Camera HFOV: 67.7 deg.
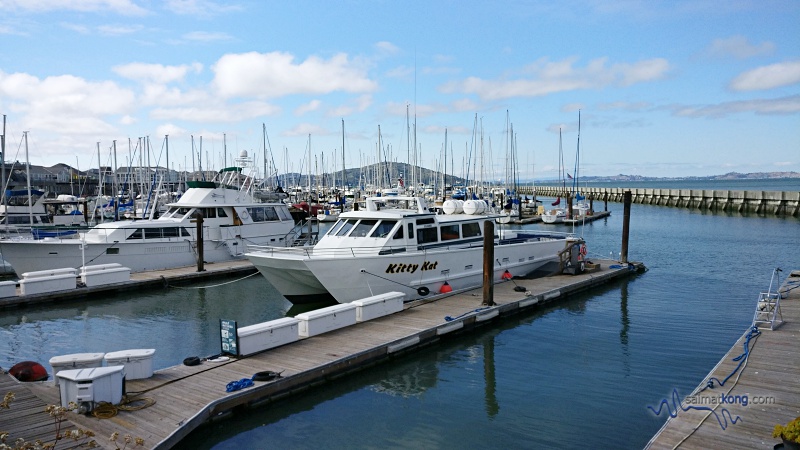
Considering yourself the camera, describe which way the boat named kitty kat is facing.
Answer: facing the viewer and to the left of the viewer

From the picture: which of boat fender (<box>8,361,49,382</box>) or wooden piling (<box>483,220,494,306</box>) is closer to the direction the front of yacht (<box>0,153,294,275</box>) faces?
the boat fender

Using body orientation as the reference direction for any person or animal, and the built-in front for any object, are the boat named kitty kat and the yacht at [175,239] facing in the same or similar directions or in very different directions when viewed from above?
same or similar directions

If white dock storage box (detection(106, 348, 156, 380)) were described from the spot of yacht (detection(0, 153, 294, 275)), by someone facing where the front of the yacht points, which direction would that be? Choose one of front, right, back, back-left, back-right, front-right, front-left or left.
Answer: front-left

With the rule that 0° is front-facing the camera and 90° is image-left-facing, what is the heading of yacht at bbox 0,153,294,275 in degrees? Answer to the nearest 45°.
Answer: approximately 45°

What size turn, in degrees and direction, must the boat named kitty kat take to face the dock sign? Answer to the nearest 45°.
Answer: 0° — it already faces it

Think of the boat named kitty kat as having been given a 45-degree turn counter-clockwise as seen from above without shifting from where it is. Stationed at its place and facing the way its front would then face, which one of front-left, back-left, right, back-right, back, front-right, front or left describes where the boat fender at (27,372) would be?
front-right

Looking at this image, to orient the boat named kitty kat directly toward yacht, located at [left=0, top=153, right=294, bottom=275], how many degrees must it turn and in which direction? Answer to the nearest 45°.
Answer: approximately 90° to its right

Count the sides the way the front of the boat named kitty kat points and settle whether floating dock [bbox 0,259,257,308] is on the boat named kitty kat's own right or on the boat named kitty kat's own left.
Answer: on the boat named kitty kat's own right

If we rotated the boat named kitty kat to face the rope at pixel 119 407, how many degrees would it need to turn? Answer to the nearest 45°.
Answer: approximately 45° to its left
